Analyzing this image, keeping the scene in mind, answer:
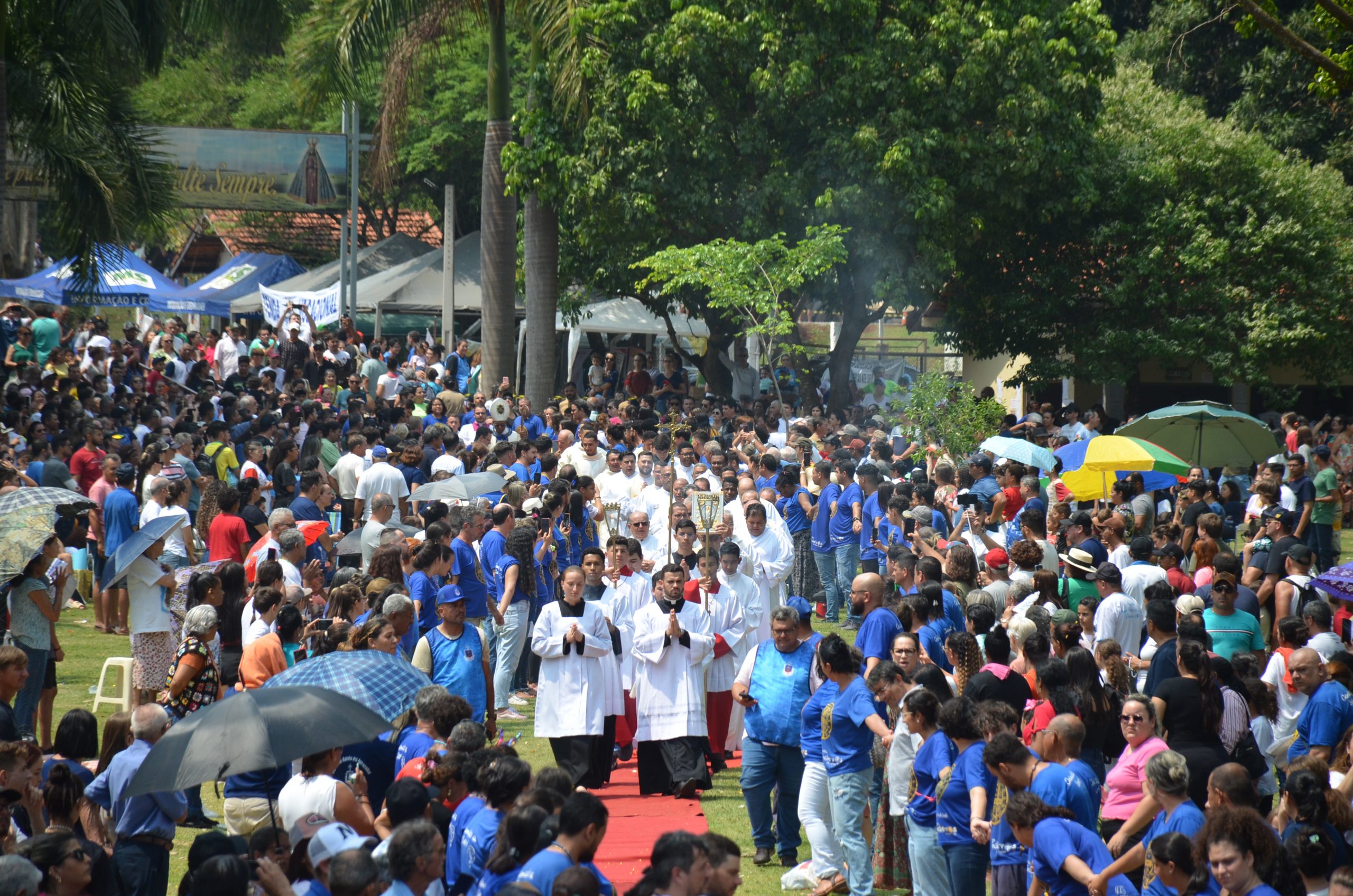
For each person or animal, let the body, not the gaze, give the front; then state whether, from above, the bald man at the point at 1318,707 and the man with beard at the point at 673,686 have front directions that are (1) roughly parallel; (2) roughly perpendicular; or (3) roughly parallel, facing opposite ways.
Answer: roughly perpendicular

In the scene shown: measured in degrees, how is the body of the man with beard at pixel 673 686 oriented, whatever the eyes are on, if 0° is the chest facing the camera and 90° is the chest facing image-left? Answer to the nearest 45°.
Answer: approximately 0°

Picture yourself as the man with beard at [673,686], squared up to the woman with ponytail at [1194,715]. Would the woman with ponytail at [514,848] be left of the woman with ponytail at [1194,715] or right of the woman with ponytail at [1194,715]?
right

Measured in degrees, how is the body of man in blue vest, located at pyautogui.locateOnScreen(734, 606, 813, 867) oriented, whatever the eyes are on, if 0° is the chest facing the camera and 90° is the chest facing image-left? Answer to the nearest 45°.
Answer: approximately 0°

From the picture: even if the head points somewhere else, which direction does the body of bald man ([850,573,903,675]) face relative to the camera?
to the viewer's left

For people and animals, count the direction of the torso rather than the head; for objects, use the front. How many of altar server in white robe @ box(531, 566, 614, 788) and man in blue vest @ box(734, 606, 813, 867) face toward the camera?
2

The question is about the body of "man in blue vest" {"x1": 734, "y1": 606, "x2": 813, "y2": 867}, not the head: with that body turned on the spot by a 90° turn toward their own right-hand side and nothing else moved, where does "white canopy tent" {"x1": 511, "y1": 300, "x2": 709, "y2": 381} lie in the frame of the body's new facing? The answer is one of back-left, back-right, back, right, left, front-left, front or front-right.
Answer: right

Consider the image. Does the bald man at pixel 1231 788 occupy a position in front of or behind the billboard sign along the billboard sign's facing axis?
in front

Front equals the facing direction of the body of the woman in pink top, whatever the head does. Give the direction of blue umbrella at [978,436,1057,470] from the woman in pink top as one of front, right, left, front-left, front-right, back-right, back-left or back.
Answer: back-right

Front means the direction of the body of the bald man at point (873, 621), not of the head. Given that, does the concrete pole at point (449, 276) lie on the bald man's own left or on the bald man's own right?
on the bald man's own right
